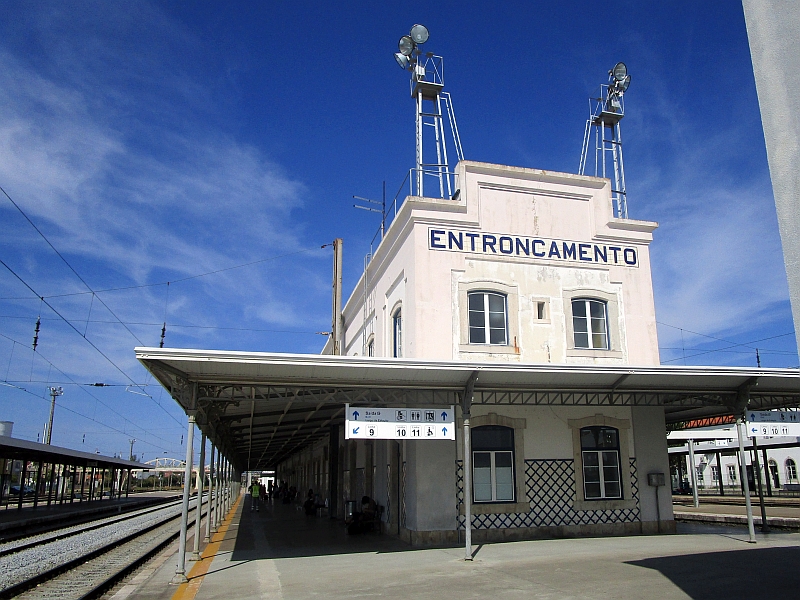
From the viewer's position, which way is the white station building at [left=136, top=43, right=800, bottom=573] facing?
facing the viewer

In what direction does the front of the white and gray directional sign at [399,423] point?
toward the camera

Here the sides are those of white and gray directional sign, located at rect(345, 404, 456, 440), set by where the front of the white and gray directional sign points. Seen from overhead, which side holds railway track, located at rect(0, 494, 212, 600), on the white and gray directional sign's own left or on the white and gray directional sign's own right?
on the white and gray directional sign's own right

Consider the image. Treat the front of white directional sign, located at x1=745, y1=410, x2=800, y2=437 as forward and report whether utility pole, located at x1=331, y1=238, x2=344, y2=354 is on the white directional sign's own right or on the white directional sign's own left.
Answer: on the white directional sign's own right

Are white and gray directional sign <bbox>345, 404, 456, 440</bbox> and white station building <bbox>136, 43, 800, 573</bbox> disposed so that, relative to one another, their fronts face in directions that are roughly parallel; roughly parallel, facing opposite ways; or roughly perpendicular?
roughly parallel

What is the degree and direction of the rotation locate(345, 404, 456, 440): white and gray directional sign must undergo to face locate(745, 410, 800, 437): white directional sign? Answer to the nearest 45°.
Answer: approximately 90° to its left

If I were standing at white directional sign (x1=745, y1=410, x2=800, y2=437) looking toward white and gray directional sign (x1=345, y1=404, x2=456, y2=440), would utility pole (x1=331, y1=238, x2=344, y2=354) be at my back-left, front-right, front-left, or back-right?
front-right

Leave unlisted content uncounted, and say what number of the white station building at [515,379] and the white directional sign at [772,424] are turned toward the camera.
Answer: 2

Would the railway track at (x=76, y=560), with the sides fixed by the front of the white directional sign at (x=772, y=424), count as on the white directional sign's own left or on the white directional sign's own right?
on the white directional sign's own right

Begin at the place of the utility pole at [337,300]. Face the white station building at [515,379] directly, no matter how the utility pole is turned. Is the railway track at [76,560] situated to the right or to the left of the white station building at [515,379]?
right

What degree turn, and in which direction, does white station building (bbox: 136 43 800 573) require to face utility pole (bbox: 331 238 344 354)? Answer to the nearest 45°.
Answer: approximately 135° to its right

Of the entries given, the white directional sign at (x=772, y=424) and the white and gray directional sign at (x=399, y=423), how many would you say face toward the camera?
2
